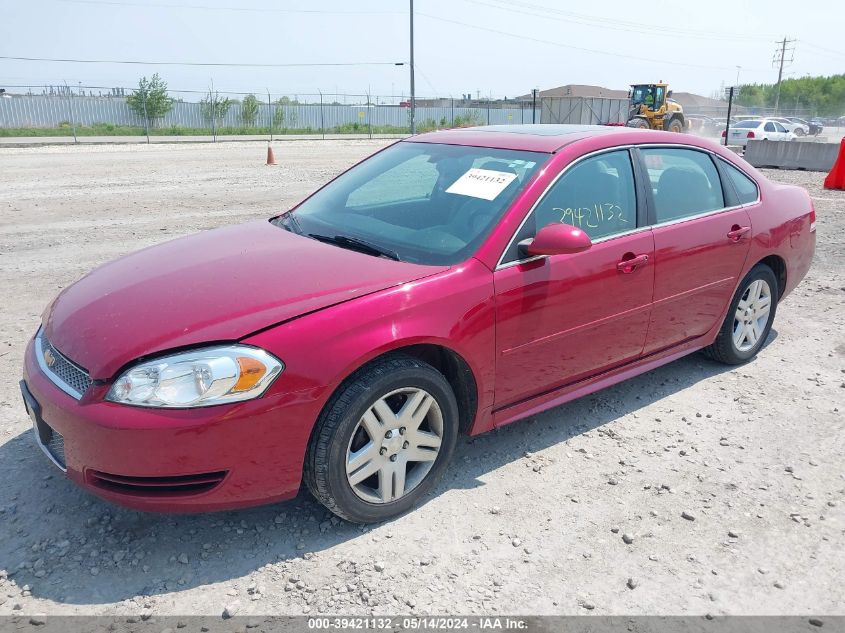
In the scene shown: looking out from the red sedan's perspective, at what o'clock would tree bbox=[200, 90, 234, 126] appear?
The tree is roughly at 4 o'clock from the red sedan.

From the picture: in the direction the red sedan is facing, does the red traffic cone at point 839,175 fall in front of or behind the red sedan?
behind

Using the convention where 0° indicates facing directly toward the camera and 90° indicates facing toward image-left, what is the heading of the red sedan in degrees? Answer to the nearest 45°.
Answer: approximately 45°

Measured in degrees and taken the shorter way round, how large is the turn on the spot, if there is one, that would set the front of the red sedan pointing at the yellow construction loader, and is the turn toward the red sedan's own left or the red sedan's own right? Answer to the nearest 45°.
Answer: approximately 135° to the red sedan's own right

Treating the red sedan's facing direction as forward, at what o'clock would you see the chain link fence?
The chain link fence is roughly at 4 o'clock from the red sedan.

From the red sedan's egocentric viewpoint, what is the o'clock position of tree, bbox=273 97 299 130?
The tree is roughly at 4 o'clock from the red sedan.

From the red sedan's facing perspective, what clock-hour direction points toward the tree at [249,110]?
The tree is roughly at 4 o'clock from the red sedan.

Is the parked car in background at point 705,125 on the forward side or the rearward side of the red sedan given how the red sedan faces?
on the rearward side

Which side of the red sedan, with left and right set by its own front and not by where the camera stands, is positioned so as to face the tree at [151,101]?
right

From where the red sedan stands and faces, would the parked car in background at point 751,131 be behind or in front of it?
behind
